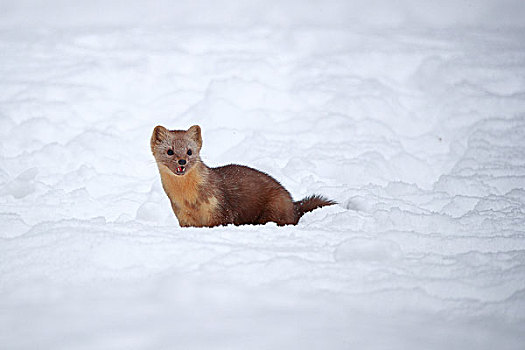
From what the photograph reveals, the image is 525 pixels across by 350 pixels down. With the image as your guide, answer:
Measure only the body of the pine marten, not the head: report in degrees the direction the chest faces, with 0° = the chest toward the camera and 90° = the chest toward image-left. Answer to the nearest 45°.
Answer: approximately 45°
